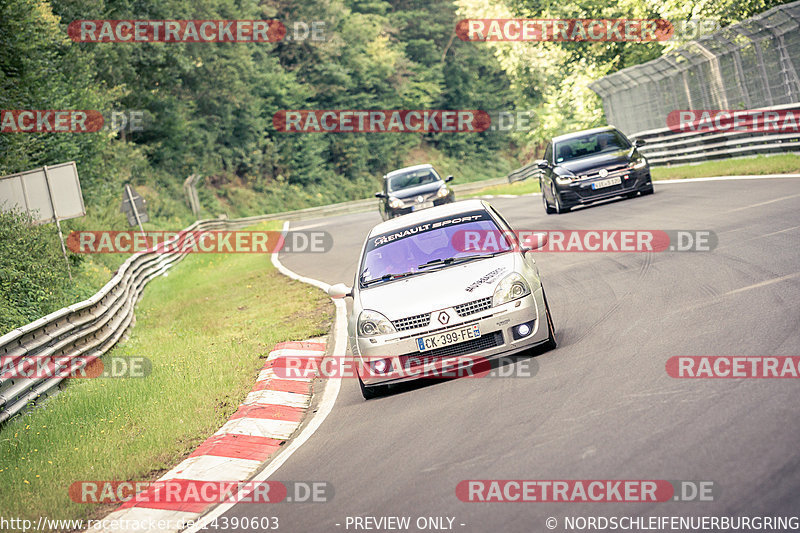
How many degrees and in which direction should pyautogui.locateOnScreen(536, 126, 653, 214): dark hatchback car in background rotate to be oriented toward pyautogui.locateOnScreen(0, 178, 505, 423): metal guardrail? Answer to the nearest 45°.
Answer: approximately 45° to its right

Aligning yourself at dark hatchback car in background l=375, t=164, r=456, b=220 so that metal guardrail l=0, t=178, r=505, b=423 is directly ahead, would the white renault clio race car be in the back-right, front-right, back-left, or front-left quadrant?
front-left

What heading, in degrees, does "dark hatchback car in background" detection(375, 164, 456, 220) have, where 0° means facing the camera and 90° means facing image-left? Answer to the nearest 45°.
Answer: approximately 0°

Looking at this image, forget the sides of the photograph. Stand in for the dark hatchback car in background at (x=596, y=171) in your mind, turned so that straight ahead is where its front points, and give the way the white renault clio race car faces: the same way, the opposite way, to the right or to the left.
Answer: the same way

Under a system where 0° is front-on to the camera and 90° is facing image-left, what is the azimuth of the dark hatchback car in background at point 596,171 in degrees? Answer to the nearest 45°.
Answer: approximately 0°

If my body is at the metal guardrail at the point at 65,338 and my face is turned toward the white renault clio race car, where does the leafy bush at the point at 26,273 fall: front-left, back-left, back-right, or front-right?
back-left

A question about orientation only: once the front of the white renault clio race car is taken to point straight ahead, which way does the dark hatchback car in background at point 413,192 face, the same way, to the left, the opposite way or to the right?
the same way

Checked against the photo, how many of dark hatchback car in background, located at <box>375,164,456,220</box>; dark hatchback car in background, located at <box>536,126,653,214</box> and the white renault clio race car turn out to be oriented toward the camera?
3

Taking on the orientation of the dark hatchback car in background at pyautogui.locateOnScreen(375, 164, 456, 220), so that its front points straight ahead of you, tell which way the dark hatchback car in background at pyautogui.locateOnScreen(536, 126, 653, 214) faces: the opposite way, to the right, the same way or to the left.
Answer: the same way

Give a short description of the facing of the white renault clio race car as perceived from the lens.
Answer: facing the viewer

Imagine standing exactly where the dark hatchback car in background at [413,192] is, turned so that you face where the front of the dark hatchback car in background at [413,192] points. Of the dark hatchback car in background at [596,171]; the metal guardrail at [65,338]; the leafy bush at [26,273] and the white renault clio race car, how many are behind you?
0

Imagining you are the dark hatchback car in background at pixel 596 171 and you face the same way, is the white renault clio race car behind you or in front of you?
in front

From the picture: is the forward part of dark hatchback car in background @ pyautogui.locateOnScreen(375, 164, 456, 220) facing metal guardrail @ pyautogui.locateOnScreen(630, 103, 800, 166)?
no

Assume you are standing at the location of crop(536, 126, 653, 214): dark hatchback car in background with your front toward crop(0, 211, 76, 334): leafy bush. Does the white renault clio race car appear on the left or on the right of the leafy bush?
left

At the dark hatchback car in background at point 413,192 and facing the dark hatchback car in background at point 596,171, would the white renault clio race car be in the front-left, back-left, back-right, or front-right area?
front-right

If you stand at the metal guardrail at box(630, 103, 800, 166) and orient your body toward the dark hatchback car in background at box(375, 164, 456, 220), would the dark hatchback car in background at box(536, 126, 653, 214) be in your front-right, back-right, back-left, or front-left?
front-left

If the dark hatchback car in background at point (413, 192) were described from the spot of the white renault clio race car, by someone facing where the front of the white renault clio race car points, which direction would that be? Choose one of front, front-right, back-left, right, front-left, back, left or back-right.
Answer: back

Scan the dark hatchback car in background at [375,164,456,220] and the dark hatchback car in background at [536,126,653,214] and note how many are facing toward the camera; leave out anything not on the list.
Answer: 2
